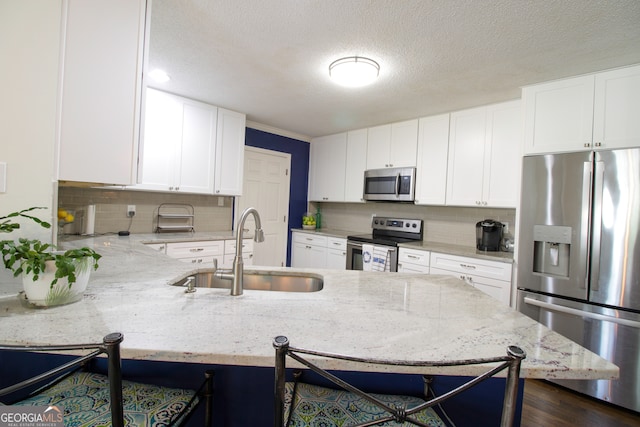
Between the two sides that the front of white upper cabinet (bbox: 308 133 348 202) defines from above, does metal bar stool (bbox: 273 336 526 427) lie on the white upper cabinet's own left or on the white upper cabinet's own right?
on the white upper cabinet's own left

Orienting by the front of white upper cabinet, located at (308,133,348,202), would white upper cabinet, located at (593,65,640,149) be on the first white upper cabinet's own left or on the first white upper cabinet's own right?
on the first white upper cabinet's own left

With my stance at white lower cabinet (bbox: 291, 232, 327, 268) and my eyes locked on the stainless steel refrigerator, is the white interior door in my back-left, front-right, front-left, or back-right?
back-right

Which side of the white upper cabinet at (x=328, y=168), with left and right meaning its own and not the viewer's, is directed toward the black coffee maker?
left

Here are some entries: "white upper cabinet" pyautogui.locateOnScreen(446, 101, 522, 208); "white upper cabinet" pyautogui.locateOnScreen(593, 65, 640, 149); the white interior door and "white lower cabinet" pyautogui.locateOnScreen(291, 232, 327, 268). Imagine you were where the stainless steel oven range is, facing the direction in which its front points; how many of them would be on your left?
2

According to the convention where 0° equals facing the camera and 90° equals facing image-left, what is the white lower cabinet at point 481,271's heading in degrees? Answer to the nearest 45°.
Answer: approximately 45°

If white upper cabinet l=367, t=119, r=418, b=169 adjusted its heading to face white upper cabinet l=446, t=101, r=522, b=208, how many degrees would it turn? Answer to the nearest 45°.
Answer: approximately 90° to its left
